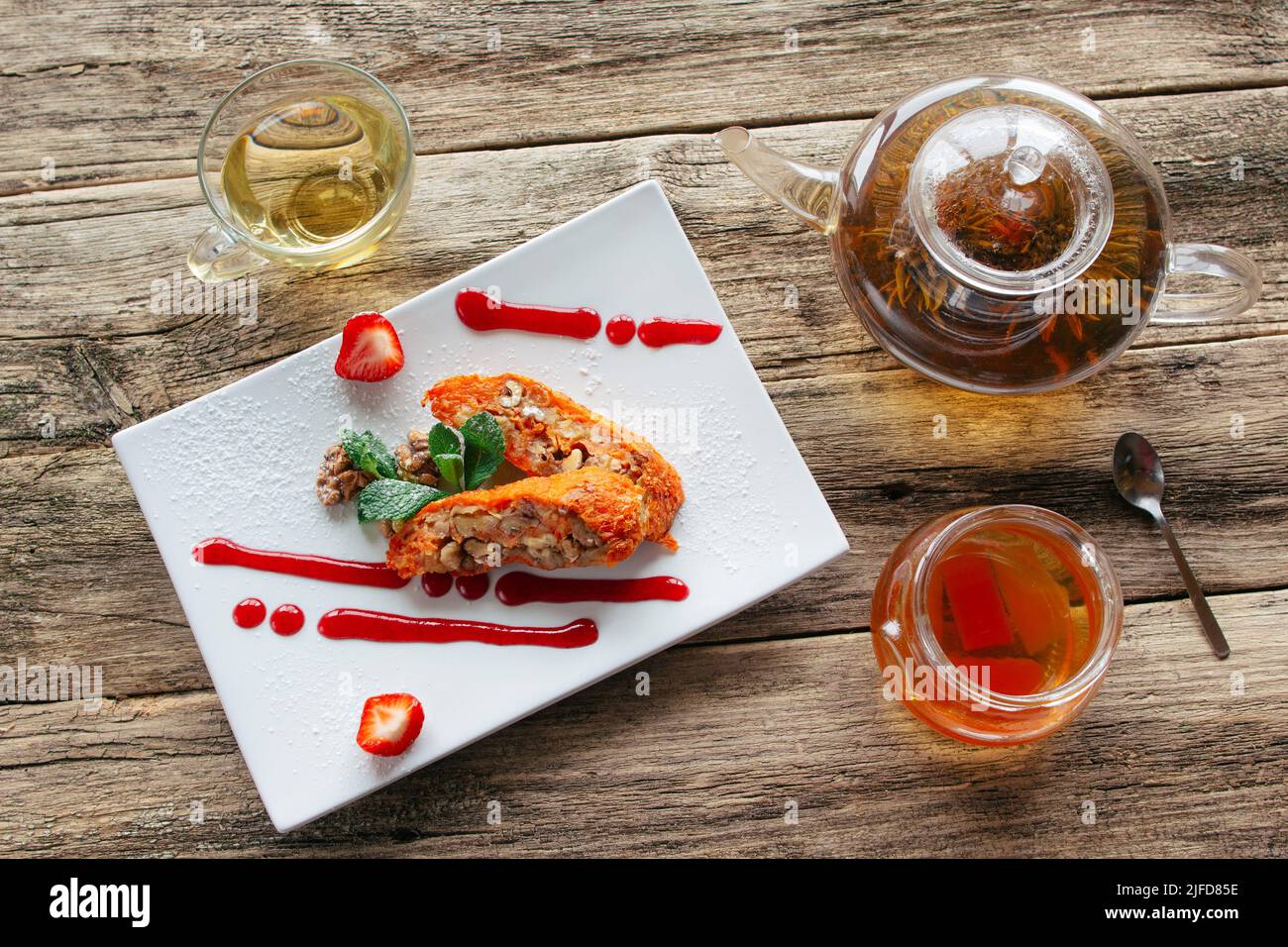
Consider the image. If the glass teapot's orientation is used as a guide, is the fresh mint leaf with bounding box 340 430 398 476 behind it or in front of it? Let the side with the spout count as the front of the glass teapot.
in front

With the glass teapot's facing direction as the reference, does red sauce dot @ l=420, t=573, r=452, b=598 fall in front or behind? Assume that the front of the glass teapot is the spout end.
in front

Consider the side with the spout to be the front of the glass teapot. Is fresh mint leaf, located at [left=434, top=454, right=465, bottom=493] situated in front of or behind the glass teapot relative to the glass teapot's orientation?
in front

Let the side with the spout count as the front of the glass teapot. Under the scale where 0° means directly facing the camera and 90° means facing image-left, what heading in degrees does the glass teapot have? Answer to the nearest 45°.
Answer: approximately 90°

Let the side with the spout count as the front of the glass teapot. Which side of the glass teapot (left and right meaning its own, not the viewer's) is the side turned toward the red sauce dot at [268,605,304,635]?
front

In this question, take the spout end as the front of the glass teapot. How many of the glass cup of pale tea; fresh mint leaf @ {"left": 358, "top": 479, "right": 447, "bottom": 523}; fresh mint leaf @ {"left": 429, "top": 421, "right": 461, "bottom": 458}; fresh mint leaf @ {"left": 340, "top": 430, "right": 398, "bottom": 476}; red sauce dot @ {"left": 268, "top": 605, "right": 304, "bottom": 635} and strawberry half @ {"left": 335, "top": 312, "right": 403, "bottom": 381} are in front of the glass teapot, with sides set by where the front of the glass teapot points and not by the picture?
6
